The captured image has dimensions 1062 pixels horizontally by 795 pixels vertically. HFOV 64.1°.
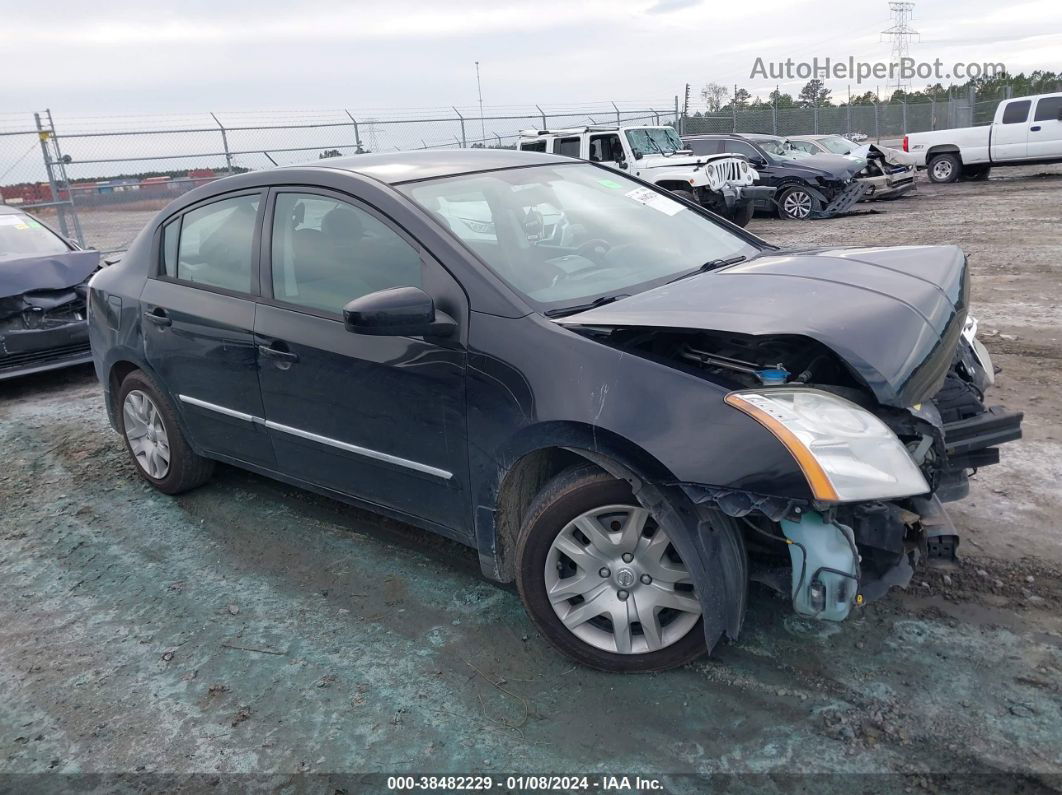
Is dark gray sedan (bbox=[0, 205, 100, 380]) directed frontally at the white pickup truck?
no

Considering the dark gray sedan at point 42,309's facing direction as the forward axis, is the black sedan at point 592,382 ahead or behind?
ahead

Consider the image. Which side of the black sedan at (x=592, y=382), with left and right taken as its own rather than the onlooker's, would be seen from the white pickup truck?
left

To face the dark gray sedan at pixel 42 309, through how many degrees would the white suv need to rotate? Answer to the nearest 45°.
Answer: approximately 90° to its right

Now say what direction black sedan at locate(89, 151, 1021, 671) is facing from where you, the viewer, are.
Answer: facing the viewer and to the right of the viewer

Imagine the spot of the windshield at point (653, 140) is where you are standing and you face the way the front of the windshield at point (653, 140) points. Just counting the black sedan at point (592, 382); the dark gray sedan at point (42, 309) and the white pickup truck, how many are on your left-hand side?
1

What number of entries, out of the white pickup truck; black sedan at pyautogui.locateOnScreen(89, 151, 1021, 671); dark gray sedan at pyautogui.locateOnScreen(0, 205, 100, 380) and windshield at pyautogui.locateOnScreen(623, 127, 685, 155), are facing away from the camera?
0

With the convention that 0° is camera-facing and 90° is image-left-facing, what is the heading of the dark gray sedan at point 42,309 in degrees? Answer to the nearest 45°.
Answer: approximately 315°

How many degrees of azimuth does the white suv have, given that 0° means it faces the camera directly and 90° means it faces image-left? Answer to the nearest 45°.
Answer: approximately 315°

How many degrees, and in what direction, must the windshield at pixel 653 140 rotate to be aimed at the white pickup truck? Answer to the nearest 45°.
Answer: approximately 90° to its left

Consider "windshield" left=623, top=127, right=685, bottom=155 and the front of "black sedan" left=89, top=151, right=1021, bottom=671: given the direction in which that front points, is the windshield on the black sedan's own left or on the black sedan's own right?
on the black sedan's own left

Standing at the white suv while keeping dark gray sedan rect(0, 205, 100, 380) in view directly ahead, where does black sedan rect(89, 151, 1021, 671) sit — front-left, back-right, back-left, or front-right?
front-left

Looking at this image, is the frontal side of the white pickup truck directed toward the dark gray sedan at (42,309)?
no

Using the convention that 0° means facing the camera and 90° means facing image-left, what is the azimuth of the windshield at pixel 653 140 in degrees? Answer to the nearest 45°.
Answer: approximately 315°
